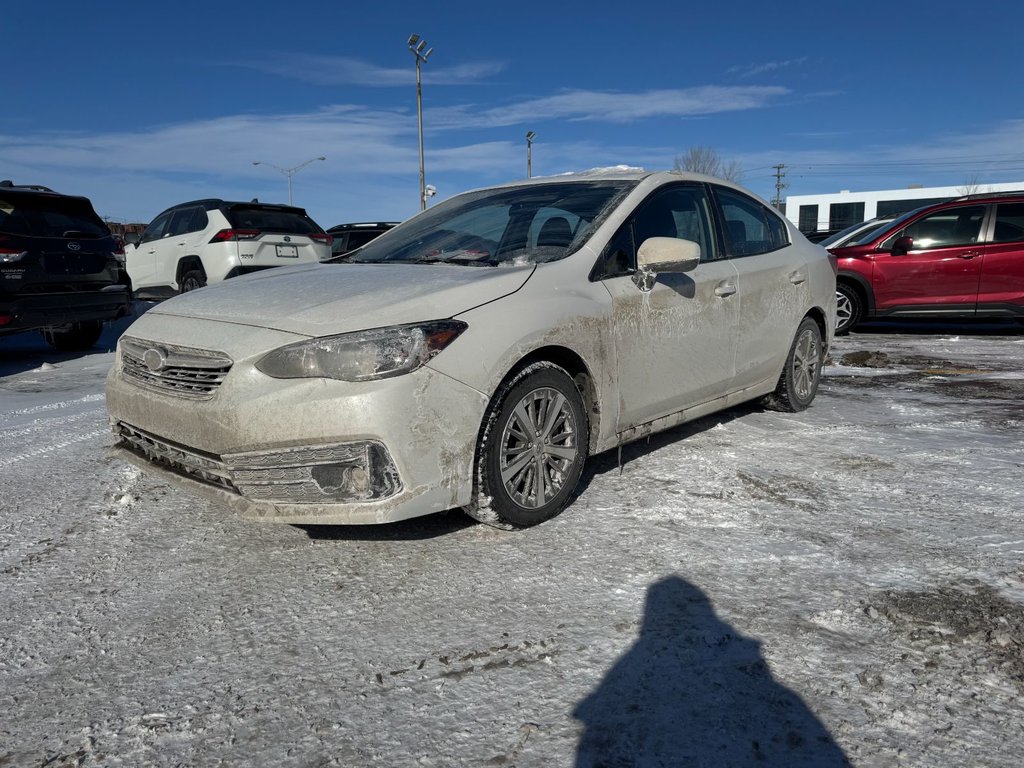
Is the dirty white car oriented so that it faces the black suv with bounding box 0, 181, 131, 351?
no

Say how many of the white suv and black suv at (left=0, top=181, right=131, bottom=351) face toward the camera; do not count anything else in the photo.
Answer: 0

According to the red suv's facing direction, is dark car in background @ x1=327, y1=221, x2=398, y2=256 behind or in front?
in front

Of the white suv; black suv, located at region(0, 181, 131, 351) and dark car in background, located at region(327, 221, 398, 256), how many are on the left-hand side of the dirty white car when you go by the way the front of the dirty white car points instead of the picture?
0

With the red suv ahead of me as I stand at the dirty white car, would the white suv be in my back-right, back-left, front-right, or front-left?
front-left

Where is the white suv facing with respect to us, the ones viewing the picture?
facing away from the viewer and to the left of the viewer

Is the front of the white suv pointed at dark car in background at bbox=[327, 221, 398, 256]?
no

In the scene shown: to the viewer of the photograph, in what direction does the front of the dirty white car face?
facing the viewer and to the left of the viewer

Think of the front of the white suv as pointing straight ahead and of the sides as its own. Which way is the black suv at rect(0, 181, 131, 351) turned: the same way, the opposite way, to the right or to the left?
the same way

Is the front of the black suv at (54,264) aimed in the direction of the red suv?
no

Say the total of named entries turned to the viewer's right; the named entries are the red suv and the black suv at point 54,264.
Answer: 0

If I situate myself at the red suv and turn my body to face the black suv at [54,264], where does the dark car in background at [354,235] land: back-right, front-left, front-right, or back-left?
front-right

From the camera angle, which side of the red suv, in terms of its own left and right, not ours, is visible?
left

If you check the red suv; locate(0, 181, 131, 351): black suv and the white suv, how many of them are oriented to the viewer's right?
0

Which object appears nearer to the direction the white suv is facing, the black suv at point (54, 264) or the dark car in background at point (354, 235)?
the dark car in background
